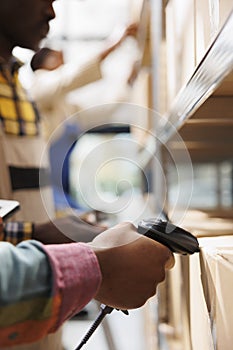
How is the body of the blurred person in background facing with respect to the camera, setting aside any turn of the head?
to the viewer's right

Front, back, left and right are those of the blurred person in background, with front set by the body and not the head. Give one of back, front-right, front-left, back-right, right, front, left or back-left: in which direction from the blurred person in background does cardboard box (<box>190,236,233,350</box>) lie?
right

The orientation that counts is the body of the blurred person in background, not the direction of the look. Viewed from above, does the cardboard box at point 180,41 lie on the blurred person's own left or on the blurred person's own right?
on the blurred person's own right
